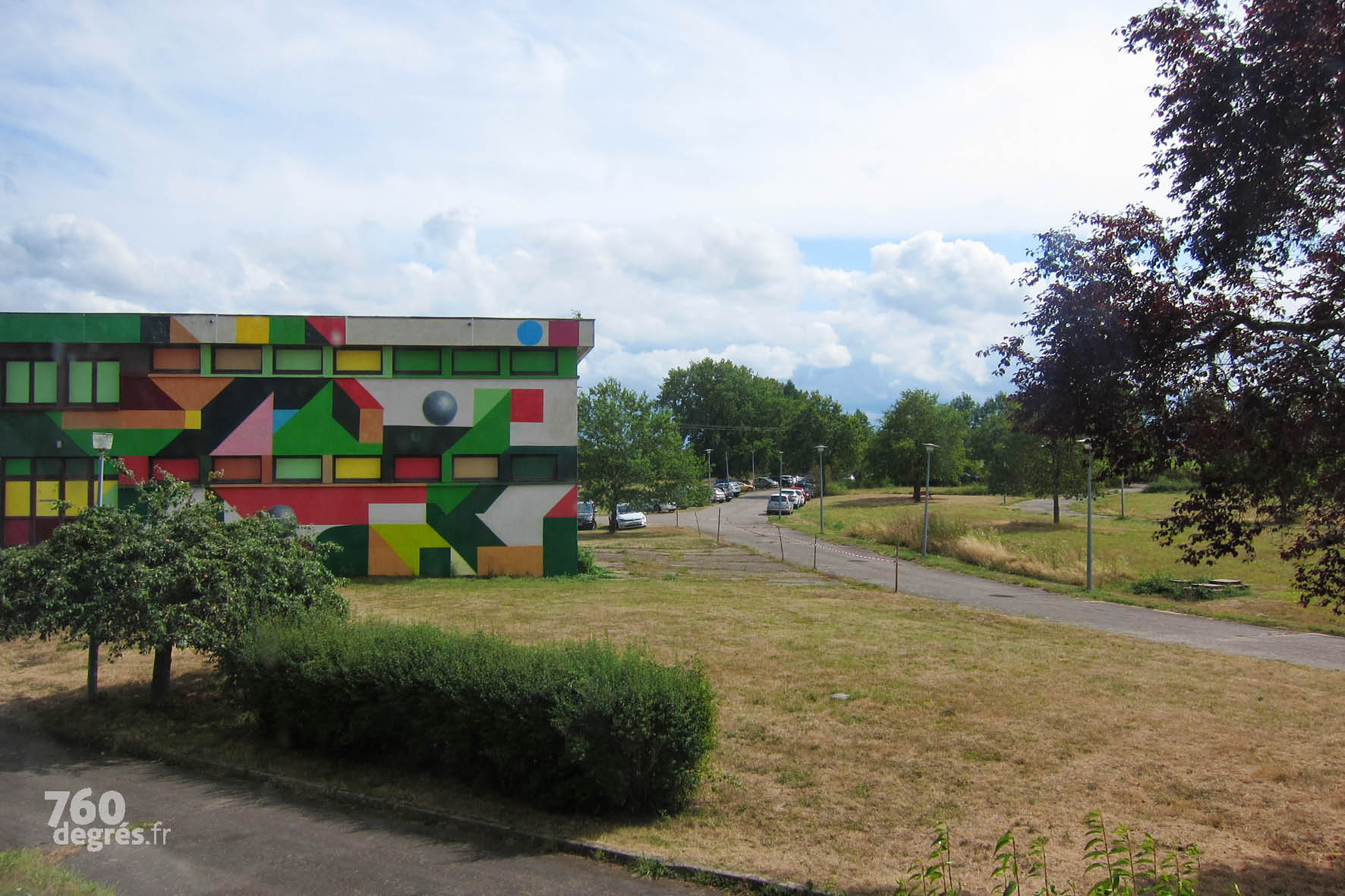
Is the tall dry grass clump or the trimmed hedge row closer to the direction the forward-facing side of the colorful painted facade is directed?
the trimmed hedge row

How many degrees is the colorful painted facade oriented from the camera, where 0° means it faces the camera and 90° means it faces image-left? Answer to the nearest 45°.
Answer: approximately 0°

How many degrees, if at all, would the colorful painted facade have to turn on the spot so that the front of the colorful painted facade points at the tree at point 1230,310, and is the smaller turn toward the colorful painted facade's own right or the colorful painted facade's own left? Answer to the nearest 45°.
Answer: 0° — it already faces it

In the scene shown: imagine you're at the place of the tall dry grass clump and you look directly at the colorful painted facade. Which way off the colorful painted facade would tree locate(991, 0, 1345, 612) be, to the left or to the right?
left

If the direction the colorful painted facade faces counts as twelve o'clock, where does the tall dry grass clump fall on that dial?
The tall dry grass clump is roughly at 9 o'clock from the colorful painted facade.

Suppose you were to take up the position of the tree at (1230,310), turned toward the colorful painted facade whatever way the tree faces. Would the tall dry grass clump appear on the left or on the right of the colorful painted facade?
right

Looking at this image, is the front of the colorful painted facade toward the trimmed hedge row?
yes
